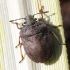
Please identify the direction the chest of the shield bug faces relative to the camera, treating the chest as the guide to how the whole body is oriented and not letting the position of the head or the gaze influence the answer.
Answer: away from the camera
